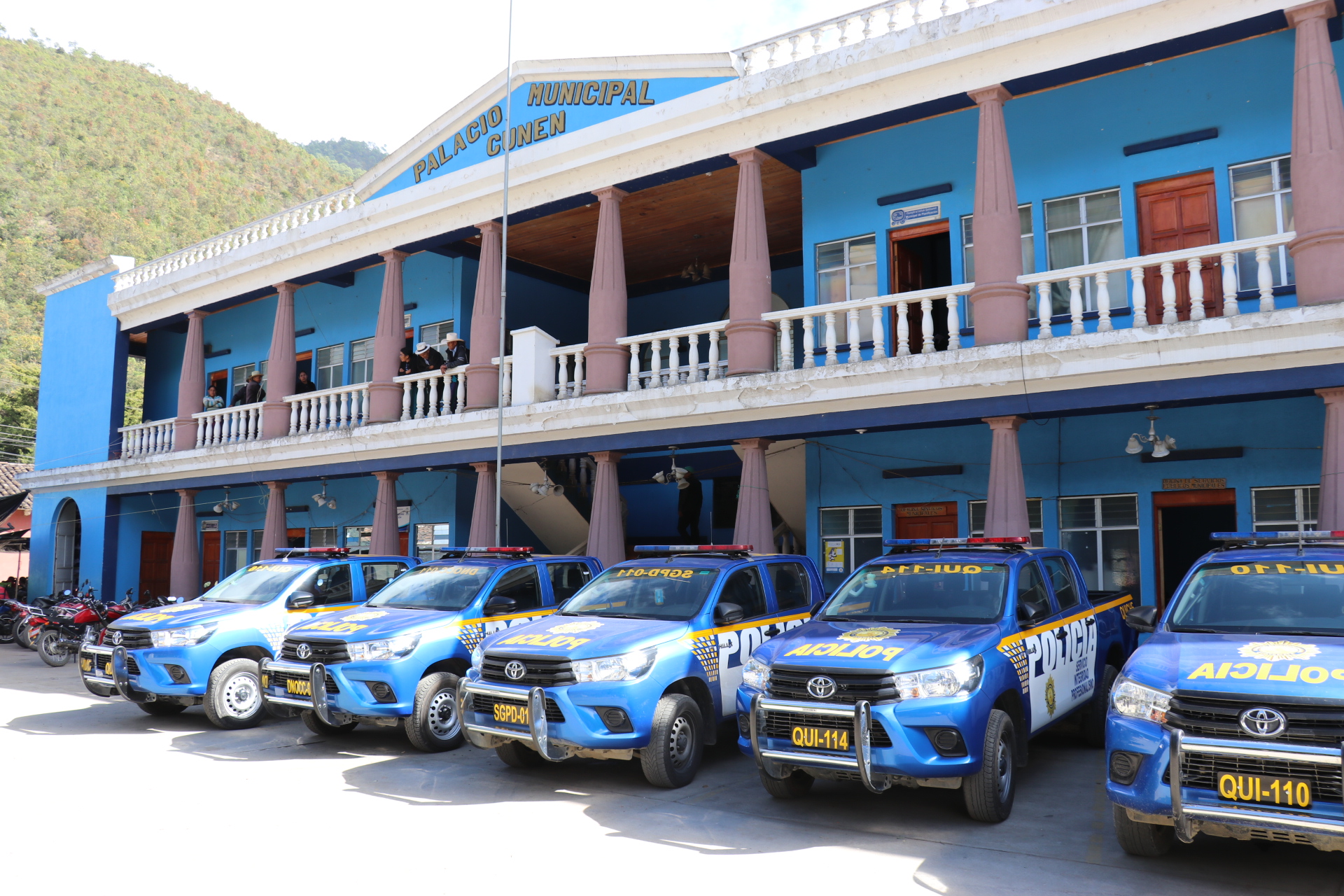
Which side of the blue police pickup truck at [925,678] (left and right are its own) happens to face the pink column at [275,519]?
right

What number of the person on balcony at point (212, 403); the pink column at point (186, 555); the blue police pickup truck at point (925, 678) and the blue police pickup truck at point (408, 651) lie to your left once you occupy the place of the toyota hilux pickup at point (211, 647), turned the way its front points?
2

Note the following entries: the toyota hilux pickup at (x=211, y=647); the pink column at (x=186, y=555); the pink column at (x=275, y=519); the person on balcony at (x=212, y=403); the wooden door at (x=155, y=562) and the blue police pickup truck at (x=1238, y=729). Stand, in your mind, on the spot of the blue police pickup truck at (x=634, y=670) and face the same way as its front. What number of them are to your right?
5

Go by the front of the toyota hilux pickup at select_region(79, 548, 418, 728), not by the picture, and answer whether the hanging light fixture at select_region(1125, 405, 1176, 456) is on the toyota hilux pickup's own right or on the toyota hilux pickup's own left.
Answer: on the toyota hilux pickup's own left

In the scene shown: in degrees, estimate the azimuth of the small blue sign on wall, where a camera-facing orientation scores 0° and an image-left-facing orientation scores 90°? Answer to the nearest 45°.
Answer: approximately 45°

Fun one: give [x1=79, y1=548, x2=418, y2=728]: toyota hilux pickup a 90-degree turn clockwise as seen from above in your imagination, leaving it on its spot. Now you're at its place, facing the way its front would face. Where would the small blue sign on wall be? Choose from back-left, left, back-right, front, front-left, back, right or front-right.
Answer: back-right

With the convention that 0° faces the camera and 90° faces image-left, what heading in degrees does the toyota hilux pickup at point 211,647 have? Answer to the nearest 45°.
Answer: approximately 45°

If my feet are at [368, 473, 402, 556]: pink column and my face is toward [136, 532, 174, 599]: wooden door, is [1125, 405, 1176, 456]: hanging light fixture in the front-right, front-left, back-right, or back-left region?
back-right

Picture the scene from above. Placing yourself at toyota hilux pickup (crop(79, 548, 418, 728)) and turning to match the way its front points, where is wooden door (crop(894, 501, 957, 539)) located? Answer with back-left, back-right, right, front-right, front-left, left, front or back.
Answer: back-left

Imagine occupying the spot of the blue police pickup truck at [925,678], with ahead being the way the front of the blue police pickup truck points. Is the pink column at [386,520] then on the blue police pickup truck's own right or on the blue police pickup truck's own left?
on the blue police pickup truck's own right

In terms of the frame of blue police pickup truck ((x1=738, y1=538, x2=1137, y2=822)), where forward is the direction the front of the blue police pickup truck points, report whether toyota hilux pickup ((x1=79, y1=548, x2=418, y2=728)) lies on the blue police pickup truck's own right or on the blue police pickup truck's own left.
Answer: on the blue police pickup truck's own right

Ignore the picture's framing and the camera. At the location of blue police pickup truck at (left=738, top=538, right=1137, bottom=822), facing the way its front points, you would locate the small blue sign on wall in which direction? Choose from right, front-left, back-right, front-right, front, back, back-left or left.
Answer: back-right
